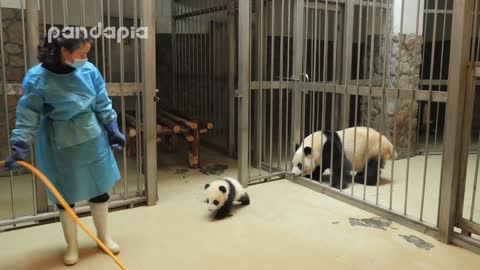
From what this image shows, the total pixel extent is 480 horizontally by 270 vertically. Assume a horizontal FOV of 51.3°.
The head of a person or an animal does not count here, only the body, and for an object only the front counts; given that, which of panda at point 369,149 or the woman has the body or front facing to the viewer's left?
the panda

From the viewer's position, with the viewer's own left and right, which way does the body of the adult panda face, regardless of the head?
facing to the left of the viewer

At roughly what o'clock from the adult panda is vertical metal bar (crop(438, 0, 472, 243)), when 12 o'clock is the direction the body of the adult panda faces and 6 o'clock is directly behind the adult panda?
The vertical metal bar is roughly at 8 o'clock from the adult panda.

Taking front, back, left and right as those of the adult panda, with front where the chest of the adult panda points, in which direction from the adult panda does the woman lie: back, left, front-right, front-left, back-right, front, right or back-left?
front-left

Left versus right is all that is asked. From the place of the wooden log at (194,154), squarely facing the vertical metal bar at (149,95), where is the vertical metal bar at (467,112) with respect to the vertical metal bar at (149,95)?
left

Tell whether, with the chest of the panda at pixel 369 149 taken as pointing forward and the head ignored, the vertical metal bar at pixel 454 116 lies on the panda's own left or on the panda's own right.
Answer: on the panda's own left

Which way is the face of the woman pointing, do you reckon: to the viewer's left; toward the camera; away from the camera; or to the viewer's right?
to the viewer's right

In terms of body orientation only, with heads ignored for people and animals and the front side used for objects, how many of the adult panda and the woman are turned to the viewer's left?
1

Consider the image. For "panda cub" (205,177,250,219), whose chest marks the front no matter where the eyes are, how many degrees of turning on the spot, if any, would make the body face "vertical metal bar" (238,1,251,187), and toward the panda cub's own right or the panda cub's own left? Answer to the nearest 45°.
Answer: approximately 135° to the panda cub's own right

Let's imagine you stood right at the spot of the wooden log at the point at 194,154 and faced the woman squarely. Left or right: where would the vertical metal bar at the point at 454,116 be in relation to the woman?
left

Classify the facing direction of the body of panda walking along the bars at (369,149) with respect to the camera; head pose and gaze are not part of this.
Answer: to the viewer's left
